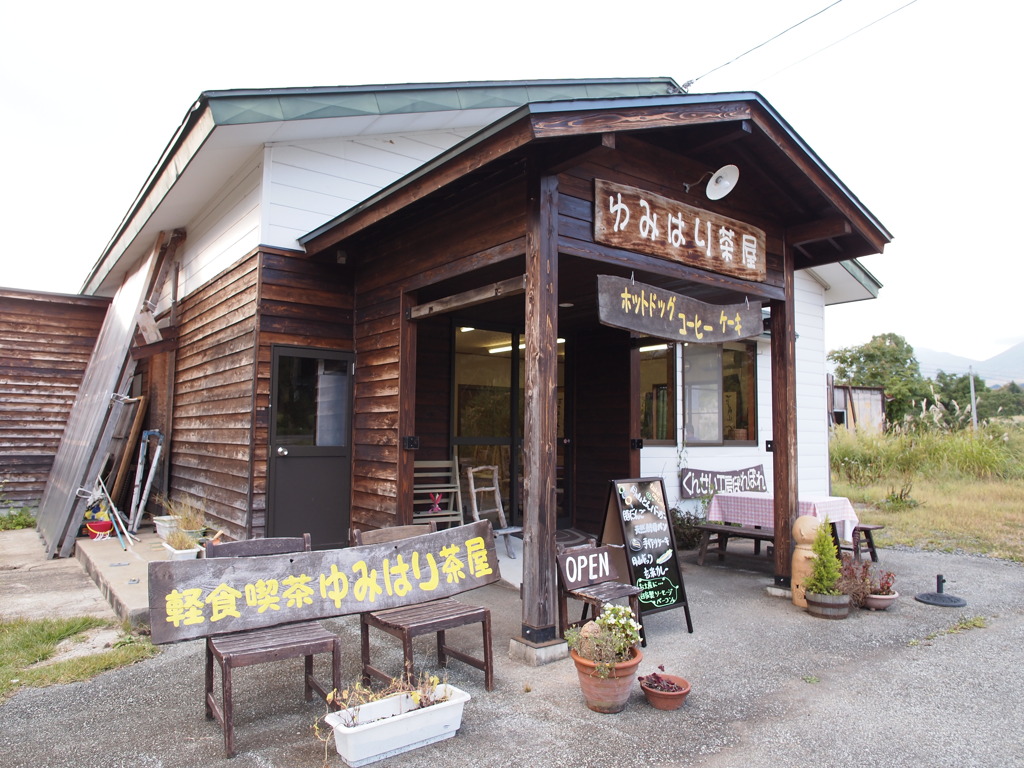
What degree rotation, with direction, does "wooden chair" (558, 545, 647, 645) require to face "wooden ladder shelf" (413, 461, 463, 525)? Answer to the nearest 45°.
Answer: approximately 180°

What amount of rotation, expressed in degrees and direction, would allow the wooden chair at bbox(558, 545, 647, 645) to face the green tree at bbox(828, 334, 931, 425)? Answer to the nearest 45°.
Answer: approximately 90° to its left

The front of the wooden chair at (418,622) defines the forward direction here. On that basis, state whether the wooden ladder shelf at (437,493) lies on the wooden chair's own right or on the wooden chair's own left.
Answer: on the wooden chair's own left

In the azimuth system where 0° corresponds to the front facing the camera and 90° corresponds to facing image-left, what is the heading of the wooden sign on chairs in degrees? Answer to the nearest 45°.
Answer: approximately 315°

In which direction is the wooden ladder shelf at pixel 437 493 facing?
toward the camera

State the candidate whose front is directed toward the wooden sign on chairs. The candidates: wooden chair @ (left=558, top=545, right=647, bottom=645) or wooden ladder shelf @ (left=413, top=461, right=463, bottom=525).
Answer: wooden ladder shelf @ (left=413, top=461, right=463, bottom=525)

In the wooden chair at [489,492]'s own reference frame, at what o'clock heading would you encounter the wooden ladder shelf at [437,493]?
the wooden ladder shelf at [437,493] is roughly at 4 o'clock from the wooden chair at [489,492].

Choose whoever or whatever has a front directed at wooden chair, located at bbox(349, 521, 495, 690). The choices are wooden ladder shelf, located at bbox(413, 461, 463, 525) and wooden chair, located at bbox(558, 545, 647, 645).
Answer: wooden ladder shelf, located at bbox(413, 461, 463, 525)

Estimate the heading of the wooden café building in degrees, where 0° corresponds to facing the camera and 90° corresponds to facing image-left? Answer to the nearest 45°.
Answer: approximately 315°

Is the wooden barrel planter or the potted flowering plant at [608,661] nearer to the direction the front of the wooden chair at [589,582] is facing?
the potted flowering plant

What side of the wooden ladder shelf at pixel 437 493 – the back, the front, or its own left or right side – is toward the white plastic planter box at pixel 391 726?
front
